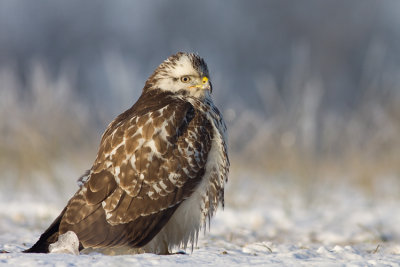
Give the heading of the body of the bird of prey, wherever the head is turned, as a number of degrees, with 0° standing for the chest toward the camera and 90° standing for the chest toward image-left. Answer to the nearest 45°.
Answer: approximately 270°
